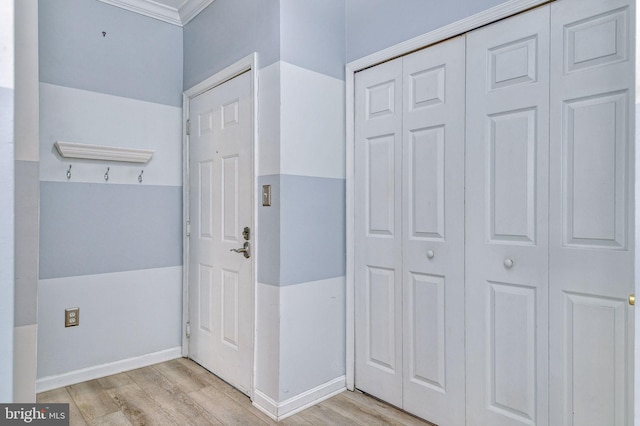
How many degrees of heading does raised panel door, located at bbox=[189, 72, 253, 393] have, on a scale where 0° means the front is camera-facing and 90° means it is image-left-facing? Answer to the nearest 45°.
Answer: approximately 45°

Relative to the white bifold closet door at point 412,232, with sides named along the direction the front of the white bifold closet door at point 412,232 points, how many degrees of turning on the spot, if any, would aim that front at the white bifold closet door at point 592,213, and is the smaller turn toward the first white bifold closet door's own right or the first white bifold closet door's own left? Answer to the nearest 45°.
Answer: approximately 90° to the first white bifold closet door's own left

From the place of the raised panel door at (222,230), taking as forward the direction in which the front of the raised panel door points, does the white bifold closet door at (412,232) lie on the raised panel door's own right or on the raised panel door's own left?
on the raised panel door's own left

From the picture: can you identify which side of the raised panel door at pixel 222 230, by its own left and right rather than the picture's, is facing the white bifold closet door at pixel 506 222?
left

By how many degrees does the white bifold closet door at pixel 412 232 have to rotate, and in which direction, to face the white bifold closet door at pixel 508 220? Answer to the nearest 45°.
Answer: approximately 90° to its left

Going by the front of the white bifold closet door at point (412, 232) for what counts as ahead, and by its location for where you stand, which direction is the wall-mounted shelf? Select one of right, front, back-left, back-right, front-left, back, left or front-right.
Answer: front-right

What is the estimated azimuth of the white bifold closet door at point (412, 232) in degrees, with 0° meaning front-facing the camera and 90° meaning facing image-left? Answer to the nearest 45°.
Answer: approximately 45°

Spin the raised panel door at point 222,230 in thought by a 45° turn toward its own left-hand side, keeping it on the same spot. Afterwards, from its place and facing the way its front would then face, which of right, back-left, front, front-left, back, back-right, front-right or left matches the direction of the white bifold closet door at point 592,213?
front-left

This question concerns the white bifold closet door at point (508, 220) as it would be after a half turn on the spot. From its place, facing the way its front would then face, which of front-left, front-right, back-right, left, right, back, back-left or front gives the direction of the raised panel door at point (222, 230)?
back-left
